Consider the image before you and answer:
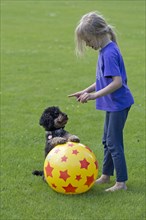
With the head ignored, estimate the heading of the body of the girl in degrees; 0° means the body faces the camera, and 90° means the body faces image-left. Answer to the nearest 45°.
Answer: approximately 90°

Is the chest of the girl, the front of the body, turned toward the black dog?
yes
